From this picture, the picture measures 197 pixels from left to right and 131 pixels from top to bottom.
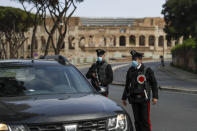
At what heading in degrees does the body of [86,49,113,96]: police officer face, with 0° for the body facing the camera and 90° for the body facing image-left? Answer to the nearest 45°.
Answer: approximately 45°

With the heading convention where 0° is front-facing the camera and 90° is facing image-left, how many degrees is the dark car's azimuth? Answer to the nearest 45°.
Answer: approximately 315°

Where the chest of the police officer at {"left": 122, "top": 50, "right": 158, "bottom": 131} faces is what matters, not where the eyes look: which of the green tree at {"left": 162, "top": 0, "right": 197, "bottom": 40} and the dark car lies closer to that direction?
the dark car

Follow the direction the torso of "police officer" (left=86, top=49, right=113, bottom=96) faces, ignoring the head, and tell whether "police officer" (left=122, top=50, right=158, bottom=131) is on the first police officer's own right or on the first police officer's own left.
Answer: on the first police officer's own left

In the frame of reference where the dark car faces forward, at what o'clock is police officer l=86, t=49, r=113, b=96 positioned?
The police officer is roughly at 8 o'clock from the dark car.

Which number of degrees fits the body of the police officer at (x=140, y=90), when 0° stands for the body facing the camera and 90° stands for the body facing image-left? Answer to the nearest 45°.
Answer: approximately 45°

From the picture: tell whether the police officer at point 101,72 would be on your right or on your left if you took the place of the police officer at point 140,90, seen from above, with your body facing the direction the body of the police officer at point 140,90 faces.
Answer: on your right

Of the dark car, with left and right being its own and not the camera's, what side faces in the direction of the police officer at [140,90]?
left
